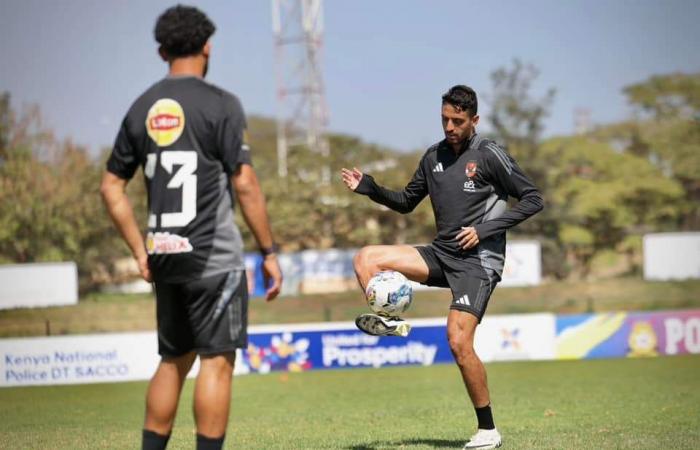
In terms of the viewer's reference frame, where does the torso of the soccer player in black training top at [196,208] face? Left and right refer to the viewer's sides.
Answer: facing away from the viewer and to the right of the viewer

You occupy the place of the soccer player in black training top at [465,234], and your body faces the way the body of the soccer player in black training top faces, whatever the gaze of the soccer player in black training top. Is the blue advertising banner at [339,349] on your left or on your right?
on your right

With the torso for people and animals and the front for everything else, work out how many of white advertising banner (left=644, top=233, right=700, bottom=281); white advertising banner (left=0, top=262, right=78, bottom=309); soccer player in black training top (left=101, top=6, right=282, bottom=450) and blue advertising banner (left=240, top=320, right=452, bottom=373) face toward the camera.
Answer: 3

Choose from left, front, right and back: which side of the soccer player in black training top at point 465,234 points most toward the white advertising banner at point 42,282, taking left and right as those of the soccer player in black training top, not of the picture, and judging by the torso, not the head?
right

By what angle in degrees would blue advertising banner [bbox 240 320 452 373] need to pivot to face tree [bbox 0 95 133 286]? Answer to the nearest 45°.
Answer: approximately 135° to its right

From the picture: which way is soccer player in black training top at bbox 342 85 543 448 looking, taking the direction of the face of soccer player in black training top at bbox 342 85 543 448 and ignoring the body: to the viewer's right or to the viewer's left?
to the viewer's left

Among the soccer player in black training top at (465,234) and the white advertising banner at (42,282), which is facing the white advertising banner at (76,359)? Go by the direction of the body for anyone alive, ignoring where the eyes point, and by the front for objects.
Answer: the white advertising banner at (42,282)

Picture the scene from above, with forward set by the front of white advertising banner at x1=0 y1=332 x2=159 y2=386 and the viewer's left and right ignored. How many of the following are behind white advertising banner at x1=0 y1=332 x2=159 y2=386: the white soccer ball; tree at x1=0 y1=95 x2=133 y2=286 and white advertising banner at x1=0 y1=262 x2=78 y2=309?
2

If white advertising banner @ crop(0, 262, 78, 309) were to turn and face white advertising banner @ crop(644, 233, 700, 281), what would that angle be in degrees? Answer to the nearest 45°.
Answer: approximately 90° to its left

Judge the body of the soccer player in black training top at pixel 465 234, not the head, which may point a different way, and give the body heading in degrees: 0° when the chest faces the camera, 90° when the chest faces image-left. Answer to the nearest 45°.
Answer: approximately 45°
